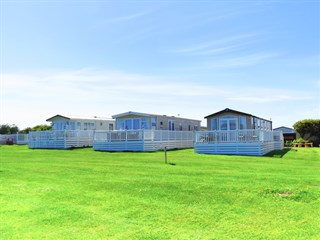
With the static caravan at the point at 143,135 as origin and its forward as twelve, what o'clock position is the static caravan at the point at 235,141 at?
the static caravan at the point at 235,141 is roughly at 9 o'clock from the static caravan at the point at 143,135.

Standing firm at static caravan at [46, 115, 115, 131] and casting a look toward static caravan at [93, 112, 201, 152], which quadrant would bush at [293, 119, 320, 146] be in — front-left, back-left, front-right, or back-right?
front-left

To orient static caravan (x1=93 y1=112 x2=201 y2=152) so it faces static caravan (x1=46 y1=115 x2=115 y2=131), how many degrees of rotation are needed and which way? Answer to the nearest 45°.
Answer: approximately 90° to its right

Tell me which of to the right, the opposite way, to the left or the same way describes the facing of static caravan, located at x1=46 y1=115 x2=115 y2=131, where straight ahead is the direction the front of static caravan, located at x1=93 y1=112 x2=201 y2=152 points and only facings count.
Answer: the same way

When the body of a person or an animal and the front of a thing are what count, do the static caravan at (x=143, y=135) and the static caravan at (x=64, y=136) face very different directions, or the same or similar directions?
same or similar directions

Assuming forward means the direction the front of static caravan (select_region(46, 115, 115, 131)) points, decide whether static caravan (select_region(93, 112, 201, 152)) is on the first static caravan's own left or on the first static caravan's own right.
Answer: on the first static caravan's own left

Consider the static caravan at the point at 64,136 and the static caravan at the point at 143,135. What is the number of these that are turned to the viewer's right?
0

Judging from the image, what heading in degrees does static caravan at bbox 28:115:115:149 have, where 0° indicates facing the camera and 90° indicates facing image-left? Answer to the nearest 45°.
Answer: approximately 45°

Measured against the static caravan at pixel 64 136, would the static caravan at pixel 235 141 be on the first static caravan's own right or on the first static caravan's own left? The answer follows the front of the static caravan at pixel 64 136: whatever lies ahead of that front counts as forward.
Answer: on the first static caravan's own left

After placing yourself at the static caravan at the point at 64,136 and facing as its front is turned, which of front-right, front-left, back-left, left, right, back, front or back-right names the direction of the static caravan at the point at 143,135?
left

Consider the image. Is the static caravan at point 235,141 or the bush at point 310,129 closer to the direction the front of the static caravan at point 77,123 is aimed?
the static caravan

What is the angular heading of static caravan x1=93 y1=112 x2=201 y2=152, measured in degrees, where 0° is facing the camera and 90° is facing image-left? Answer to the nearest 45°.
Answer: approximately 45°

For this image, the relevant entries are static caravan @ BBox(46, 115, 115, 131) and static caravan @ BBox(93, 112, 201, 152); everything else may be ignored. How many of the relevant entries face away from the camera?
0
